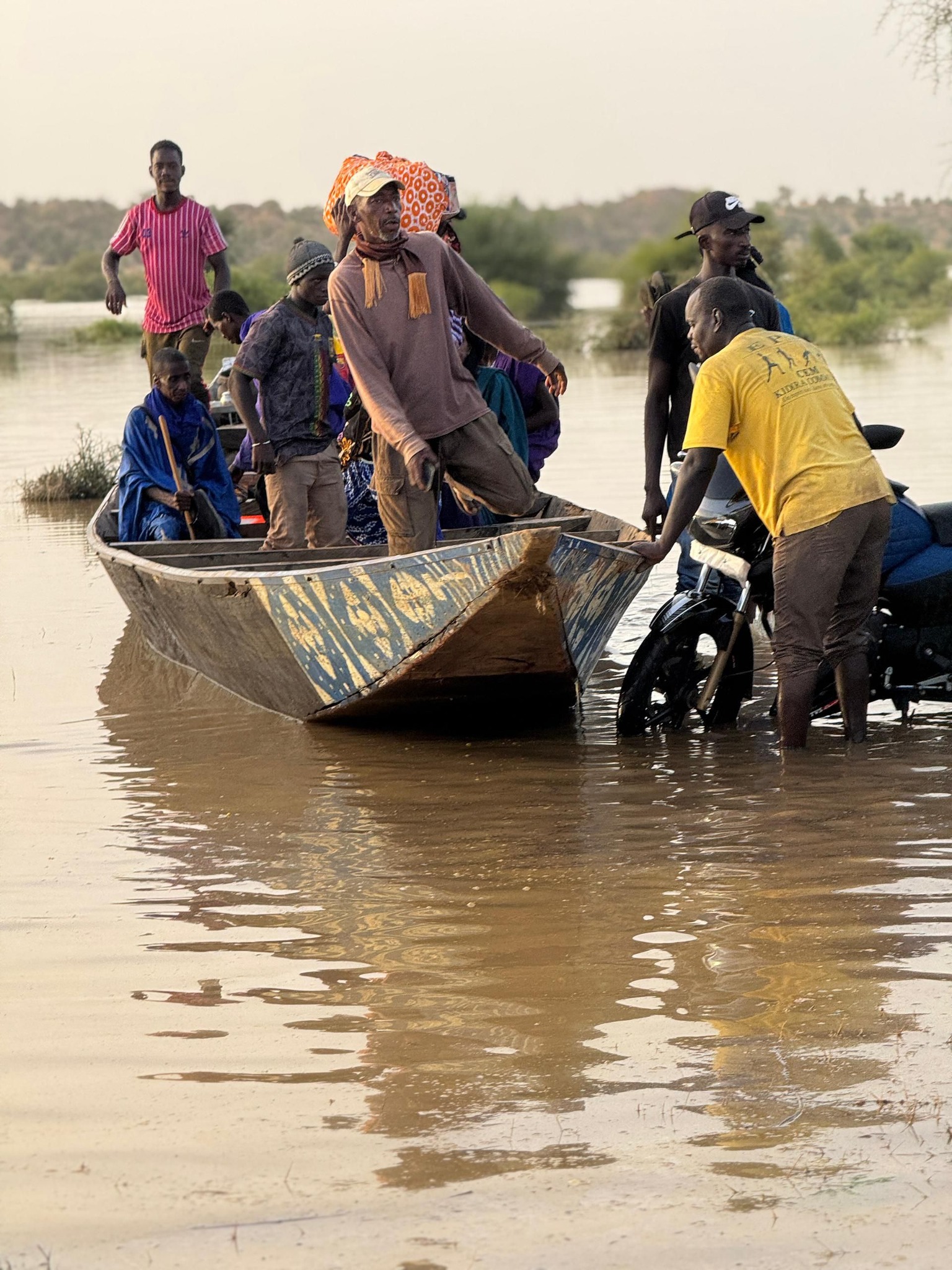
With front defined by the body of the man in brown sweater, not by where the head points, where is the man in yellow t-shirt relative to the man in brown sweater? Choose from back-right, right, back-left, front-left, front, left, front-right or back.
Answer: front-left

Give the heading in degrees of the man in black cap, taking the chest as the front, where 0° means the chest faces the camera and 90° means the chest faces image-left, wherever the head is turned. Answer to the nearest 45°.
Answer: approximately 315°

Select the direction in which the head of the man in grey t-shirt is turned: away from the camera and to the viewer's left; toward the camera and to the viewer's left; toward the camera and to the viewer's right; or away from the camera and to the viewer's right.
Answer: toward the camera and to the viewer's right

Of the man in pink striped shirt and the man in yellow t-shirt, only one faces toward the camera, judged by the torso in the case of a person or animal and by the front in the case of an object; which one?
the man in pink striped shirt

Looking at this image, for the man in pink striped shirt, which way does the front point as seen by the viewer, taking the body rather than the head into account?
toward the camera

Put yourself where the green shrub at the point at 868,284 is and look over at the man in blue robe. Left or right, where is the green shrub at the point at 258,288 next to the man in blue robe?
right

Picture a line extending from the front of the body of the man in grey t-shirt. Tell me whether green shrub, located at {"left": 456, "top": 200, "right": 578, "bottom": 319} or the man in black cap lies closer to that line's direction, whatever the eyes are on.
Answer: the man in black cap

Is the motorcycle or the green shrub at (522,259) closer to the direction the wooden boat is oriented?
the motorcycle

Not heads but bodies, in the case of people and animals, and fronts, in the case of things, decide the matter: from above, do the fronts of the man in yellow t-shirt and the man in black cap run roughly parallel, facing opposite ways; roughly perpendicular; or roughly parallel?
roughly parallel, facing opposite ways

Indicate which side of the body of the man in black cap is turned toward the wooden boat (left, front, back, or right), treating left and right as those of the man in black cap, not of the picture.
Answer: right

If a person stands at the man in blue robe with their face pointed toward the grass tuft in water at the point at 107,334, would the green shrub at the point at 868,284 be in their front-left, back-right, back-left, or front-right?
front-right

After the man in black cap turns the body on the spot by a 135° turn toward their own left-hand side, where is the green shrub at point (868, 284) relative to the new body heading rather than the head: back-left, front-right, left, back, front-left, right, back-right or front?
front

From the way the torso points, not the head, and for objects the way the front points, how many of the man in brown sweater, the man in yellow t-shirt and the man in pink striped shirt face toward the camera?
2

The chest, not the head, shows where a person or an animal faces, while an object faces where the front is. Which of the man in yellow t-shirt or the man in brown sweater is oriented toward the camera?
the man in brown sweater

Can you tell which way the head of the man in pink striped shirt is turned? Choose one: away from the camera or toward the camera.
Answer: toward the camera

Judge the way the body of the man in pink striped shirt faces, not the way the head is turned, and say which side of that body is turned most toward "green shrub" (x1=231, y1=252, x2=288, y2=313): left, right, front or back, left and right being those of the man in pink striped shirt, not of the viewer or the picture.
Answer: back

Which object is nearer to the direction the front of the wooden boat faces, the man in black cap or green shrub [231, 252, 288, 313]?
the man in black cap

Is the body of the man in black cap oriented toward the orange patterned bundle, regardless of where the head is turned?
no

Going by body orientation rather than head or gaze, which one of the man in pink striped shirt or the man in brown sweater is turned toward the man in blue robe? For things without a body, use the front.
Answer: the man in pink striped shirt

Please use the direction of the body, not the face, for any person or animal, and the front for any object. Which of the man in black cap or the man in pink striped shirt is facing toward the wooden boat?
the man in pink striped shirt
